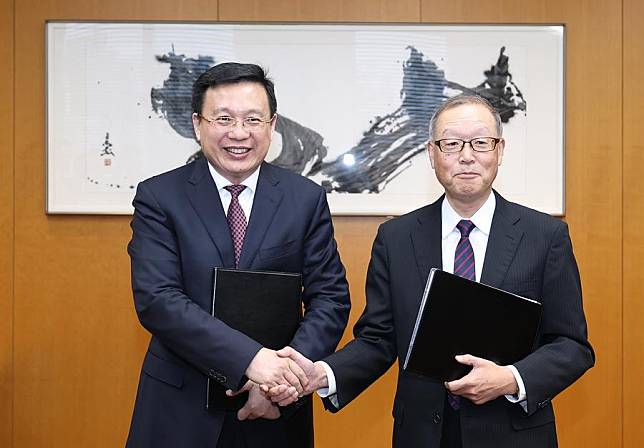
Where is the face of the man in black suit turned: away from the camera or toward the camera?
toward the camera

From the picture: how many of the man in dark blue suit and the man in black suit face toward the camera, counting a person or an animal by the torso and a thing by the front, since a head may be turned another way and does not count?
2

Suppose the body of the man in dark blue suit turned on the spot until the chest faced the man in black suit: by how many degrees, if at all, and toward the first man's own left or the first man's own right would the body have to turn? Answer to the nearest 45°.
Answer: approximately 90° to the first man's own left

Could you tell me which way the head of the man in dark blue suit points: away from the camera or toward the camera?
toward the camera

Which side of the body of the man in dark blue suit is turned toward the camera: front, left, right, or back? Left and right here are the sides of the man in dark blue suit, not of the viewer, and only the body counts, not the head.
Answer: front

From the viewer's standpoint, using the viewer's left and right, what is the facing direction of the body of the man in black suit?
facing the viewer

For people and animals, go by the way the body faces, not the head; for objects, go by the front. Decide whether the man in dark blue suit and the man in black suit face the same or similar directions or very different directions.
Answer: same or similar directions

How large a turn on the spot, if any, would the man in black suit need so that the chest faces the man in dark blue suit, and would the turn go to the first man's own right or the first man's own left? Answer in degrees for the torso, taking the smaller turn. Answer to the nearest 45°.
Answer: approximately 90° to the first man's own right
